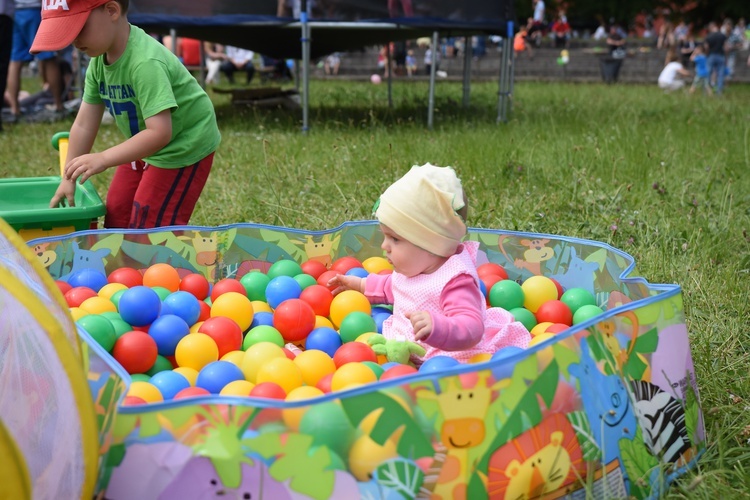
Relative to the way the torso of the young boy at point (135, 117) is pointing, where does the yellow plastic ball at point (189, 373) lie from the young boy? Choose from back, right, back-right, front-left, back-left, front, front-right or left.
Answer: front-left

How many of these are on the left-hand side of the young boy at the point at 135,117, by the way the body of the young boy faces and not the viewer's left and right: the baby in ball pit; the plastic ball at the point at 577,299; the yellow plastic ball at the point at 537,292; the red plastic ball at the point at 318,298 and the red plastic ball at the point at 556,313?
5

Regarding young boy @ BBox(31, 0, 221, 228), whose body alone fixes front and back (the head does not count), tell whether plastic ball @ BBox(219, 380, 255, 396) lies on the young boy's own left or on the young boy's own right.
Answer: on the young boy's own left

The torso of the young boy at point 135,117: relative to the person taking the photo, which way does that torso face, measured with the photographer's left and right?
facing the viewer and to the left of the viewer

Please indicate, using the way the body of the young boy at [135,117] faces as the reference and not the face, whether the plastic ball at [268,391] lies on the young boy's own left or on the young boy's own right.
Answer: on the young boy's own left

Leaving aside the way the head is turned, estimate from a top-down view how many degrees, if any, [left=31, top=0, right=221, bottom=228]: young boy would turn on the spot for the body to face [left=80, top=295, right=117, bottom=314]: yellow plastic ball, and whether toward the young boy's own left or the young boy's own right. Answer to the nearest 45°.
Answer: approximately 45° to the young boy's own left

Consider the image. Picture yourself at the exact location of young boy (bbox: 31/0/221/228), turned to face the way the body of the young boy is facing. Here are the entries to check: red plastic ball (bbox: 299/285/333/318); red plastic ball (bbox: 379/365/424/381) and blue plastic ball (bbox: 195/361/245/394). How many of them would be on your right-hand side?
0

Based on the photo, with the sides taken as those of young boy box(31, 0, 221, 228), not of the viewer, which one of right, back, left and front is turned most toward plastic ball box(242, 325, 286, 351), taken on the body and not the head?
left

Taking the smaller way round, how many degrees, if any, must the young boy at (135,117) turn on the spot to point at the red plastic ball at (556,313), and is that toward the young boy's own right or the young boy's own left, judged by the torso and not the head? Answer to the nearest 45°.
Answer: approximately 90° to the young boy's own left

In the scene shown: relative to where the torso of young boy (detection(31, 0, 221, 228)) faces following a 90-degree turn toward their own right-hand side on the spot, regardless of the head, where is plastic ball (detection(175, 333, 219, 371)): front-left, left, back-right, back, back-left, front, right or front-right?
back-left

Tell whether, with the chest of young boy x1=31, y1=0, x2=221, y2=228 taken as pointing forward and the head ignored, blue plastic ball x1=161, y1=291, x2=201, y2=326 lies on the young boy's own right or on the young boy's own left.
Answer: on the young boy's own left

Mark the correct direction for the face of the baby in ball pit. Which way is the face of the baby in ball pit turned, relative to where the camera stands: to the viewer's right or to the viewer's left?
to the viewer's left

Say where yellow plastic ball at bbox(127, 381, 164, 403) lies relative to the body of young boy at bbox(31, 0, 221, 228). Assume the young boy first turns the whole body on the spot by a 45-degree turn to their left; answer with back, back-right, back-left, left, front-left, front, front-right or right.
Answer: front

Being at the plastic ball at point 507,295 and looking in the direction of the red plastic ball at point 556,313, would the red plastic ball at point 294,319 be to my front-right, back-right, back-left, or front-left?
back-right
